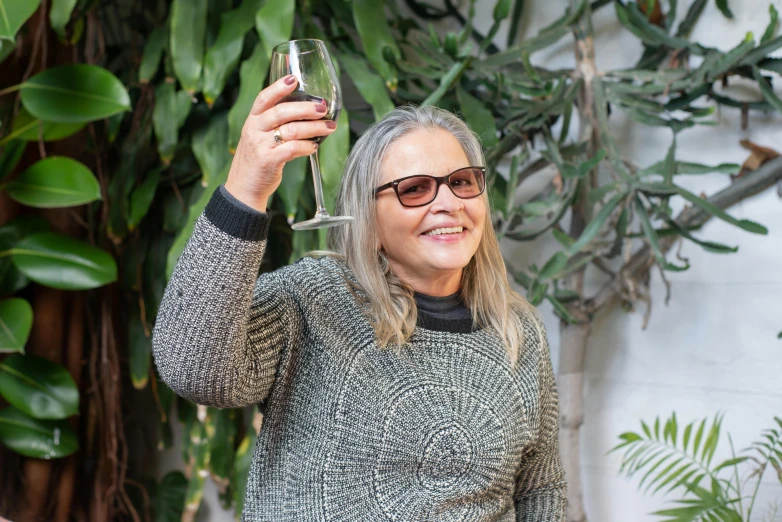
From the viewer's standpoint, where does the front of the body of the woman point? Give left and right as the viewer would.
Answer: facing the viewer and to the right of the viewer
